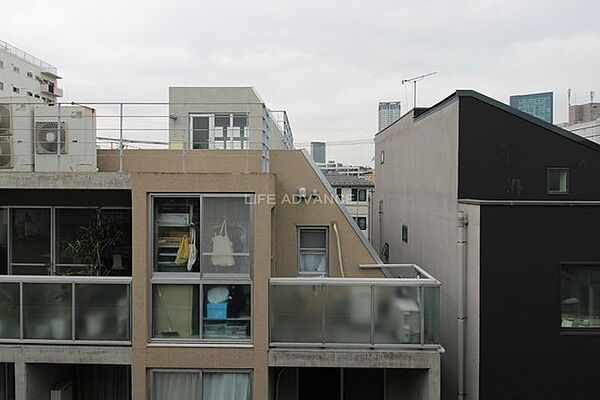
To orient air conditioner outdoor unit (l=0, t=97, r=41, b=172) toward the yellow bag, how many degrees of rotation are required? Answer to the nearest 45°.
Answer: approximately 45° to its left

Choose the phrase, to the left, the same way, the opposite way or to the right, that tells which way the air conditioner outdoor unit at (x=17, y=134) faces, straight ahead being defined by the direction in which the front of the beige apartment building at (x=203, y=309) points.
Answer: the same way

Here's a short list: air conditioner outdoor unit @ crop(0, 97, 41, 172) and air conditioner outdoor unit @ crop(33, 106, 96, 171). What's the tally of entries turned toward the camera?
2

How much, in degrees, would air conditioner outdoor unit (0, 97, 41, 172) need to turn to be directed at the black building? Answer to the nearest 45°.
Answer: approximately 45° to its left

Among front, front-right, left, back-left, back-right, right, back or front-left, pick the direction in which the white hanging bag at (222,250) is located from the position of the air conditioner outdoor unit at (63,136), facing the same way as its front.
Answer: front-left

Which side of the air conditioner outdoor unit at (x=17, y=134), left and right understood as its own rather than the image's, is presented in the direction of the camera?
front

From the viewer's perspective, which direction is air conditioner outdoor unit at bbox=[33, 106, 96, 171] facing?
toward the camera

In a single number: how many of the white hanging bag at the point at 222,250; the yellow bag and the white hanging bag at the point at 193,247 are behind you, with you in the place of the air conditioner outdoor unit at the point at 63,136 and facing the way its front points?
0

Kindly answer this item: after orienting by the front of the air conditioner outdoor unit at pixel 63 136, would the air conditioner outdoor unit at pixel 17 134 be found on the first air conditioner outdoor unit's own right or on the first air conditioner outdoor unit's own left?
on the first air conditioner outdoor unit's own right

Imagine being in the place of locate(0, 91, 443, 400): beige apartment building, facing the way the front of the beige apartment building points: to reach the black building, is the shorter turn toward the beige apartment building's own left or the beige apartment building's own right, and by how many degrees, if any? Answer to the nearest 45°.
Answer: approximately 90° to the beige apartment building's own left

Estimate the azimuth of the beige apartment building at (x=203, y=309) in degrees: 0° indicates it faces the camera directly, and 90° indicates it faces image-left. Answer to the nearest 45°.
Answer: approximately 0°

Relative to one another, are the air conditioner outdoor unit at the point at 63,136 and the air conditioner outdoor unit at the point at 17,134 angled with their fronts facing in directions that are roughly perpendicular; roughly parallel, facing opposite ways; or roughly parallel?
roughly parallel

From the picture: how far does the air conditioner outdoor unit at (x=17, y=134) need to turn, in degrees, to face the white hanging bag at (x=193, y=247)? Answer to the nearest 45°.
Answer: approximately 45° to its left
